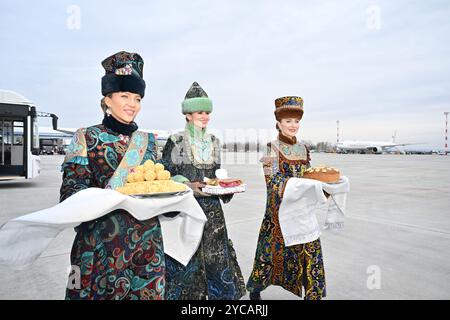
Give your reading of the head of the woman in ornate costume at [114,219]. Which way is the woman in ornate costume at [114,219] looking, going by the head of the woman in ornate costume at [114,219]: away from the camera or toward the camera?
toward the camera

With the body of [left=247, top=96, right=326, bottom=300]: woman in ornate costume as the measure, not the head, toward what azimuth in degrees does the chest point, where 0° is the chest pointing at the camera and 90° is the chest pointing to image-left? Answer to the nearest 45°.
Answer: approximately 315°

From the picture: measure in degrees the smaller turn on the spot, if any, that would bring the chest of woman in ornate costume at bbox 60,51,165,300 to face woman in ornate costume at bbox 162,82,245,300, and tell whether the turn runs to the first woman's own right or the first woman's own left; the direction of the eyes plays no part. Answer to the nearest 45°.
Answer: approximately 90° to the first woman's own left

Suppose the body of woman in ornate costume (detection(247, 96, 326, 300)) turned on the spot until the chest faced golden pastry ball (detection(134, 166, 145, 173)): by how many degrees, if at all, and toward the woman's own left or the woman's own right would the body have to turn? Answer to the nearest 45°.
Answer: approximately 90° to the woman's own right

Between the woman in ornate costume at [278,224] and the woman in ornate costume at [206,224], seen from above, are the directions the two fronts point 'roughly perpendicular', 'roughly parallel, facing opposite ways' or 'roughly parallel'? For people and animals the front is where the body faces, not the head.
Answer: roughly parallel

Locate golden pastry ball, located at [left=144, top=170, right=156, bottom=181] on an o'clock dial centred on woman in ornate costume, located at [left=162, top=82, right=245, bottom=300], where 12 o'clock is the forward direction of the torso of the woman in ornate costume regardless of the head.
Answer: The golden pastry ball is roughly at 2 o'clock from the woman in ornate costume.

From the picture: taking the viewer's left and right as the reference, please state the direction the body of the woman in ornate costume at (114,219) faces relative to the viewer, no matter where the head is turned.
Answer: facing the viewer and to the right of the viewer

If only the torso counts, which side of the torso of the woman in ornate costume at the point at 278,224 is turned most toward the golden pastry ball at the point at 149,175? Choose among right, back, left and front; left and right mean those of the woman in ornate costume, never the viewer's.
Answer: right
